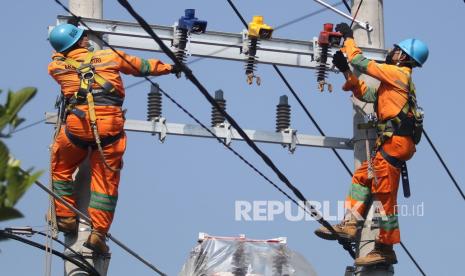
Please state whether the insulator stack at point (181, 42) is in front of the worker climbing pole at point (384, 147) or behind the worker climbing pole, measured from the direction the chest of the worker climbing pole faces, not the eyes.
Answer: in front

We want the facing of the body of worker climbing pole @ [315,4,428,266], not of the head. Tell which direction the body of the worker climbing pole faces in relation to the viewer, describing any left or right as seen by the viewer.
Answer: facing to the left of the viewer

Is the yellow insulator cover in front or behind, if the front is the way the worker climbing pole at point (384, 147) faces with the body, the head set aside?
in front

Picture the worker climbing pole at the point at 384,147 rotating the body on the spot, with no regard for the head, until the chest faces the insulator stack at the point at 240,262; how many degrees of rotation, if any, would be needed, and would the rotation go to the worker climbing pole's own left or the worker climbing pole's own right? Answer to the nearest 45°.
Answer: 0° — they already face it
